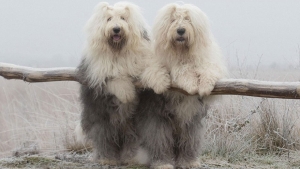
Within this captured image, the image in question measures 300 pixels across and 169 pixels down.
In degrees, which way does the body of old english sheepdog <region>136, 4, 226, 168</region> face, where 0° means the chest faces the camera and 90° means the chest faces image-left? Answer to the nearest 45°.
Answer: approximately 0°

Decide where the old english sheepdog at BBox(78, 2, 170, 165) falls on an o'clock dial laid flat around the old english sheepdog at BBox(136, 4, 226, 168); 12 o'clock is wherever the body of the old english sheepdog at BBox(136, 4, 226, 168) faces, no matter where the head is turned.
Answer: the old english sheepdog at BBox(78, 2, 170, 165) is roughly at 3 o'clock from the old english sheepdog at BBox(136, 4, 226, 168).
